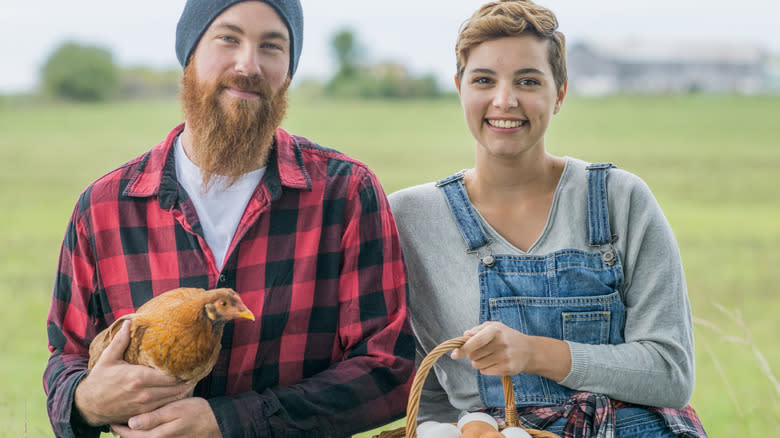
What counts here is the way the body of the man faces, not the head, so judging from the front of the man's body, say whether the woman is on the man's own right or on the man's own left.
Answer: on the man's own left

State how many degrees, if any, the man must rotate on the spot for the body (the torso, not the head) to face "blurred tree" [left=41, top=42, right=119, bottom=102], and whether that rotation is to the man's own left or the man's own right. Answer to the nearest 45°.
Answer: approximately 180°

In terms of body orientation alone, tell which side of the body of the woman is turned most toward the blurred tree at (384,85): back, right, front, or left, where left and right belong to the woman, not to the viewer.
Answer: back

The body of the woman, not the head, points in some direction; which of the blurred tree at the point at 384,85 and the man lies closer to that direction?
the man

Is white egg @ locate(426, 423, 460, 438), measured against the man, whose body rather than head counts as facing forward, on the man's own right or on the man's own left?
on the man's own left

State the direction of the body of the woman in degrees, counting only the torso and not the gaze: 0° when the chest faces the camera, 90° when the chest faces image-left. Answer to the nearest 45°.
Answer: approximately 0°

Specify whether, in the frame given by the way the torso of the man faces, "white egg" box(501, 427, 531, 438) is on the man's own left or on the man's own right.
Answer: on the man's own left

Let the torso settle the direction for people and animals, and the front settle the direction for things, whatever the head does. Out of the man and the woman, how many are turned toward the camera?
2
